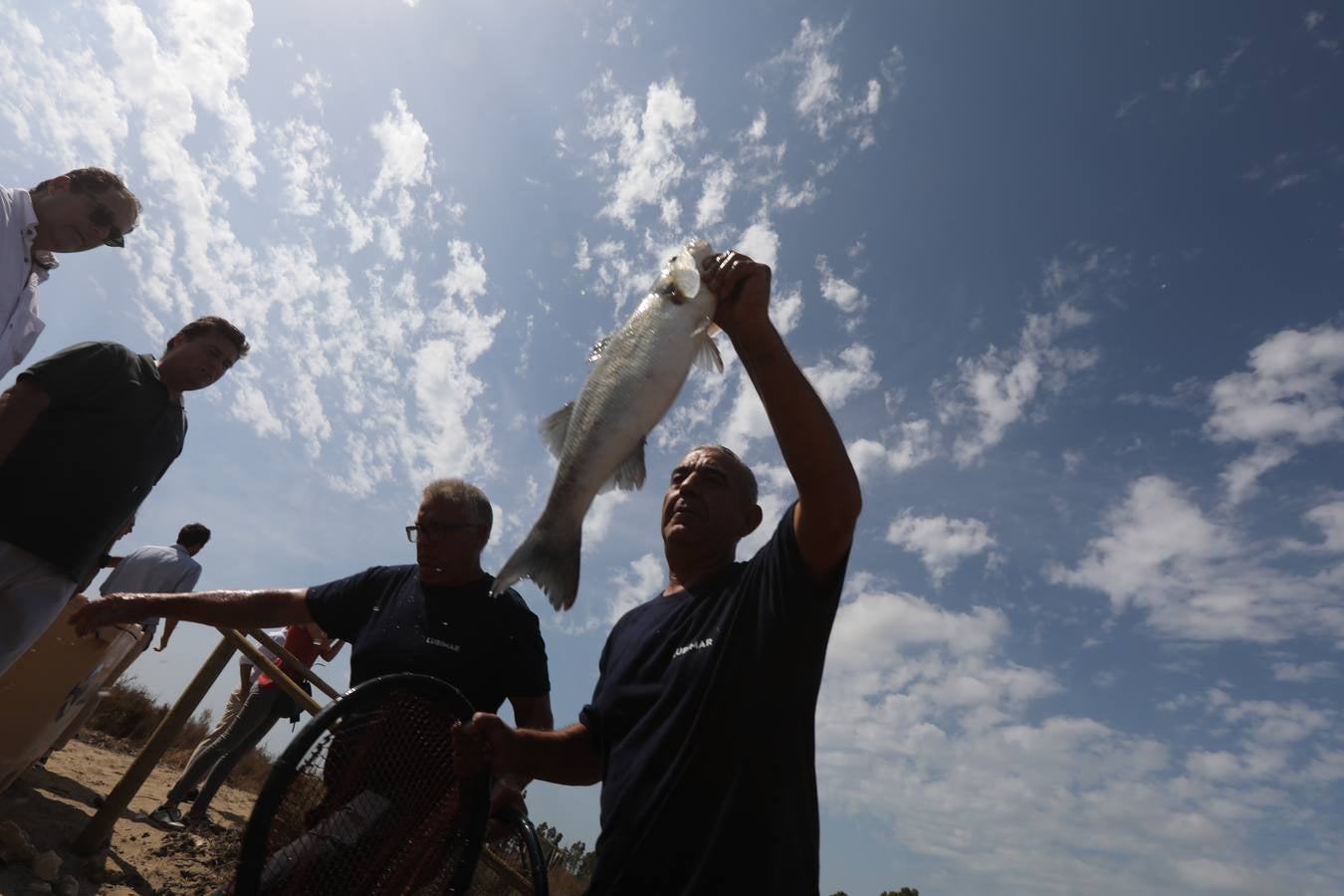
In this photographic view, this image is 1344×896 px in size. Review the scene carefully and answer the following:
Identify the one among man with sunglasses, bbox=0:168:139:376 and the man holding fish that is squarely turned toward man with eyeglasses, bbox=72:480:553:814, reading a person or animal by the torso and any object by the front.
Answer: man with sunglasses, bbox=0:168:139:376

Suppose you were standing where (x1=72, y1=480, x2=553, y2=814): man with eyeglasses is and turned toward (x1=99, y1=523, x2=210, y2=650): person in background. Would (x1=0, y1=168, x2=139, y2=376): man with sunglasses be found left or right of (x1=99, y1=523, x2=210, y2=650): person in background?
left

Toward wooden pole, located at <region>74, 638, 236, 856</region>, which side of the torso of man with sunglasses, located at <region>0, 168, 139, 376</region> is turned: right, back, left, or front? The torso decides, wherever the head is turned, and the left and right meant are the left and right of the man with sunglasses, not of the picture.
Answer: left

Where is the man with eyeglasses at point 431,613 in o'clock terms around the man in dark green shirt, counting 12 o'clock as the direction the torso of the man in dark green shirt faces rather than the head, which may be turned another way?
The man with eyeglasses is roughly at 12 o'clock from the man in dark green shirt.

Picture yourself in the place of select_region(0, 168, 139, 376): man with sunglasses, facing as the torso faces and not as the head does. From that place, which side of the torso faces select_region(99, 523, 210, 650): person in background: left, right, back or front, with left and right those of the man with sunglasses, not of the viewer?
left

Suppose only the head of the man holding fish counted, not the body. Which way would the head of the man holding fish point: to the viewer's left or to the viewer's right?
to the viewer's left

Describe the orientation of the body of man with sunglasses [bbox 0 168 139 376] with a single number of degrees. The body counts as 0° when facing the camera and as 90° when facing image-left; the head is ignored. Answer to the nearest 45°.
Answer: approximately 315°
